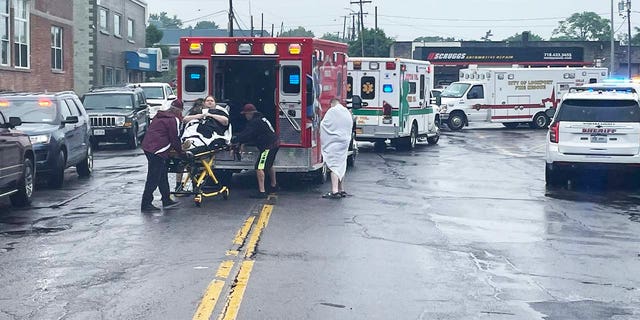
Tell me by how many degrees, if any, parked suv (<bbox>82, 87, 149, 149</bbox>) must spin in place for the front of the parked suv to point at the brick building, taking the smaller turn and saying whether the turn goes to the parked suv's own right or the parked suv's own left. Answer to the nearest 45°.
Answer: approximately 135° to the parked suv's own right

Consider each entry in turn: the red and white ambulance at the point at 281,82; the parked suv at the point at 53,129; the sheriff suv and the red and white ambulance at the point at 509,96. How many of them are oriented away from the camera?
2

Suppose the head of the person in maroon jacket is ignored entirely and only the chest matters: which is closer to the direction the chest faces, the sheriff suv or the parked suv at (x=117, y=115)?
the sheriff suv

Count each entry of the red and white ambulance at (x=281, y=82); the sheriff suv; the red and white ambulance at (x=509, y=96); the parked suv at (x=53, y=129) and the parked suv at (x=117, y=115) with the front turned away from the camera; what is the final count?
2

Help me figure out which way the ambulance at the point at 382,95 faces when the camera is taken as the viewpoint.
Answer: facing away from the viewer and to the right of the viewer

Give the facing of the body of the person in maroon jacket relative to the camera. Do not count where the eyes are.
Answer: to the viewer's right

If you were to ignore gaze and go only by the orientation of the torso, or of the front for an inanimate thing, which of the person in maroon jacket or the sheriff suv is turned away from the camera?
the sheriff suv

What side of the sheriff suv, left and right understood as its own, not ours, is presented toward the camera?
back

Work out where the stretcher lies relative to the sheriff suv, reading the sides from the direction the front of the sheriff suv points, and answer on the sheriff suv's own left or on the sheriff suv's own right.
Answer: on the sheriff suv's own left

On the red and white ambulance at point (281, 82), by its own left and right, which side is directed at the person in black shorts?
back
